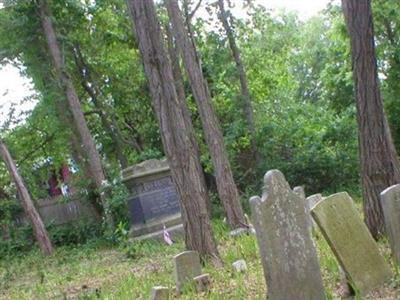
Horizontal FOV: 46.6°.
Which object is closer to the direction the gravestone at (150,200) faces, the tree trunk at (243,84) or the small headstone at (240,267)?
the small headstone

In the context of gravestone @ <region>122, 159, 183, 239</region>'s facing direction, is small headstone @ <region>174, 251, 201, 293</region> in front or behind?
in front

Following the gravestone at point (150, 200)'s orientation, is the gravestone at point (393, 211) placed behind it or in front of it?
in front

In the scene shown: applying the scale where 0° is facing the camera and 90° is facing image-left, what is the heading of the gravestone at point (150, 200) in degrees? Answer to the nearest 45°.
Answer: approximately 0°

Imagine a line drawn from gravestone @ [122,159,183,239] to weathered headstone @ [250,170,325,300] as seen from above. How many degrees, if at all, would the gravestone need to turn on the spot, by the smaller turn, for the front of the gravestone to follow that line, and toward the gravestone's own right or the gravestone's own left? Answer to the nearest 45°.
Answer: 0° — it already faces it

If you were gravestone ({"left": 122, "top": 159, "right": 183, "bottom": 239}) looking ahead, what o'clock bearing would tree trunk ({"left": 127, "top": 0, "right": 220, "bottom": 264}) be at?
The tree trunk is roughly at 12 o'clock from the gravestone.

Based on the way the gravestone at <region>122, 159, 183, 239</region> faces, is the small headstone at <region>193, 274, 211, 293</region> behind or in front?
in front

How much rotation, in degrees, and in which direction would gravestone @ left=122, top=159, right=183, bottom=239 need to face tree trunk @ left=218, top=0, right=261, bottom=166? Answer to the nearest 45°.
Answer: approximately 135° to its left

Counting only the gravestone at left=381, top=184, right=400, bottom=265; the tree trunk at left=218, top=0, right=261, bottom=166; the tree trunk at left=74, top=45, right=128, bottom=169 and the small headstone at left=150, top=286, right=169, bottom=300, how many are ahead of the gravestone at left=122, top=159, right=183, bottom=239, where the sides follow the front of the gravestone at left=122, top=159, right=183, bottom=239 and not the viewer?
2

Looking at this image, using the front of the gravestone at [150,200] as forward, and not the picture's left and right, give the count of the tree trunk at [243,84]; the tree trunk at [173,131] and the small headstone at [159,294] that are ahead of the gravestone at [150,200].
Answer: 2

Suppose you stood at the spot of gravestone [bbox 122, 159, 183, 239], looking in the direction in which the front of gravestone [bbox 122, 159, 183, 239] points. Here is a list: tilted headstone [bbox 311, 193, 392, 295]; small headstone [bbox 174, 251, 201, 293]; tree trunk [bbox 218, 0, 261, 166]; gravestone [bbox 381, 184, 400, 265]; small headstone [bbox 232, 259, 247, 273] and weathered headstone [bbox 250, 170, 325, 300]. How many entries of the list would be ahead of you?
5
